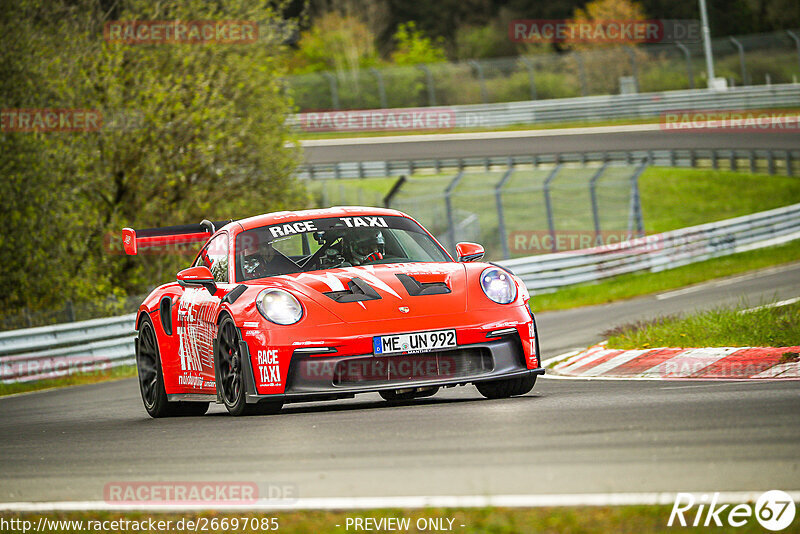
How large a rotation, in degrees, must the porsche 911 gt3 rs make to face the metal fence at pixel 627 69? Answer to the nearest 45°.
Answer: approximately 135° to its left

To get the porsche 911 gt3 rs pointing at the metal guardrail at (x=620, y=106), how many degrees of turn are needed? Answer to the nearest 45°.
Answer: approximately 135° to its left

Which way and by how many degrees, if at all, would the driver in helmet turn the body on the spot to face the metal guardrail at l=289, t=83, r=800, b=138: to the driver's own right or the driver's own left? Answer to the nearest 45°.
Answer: approximately 135° to the driver's own left
